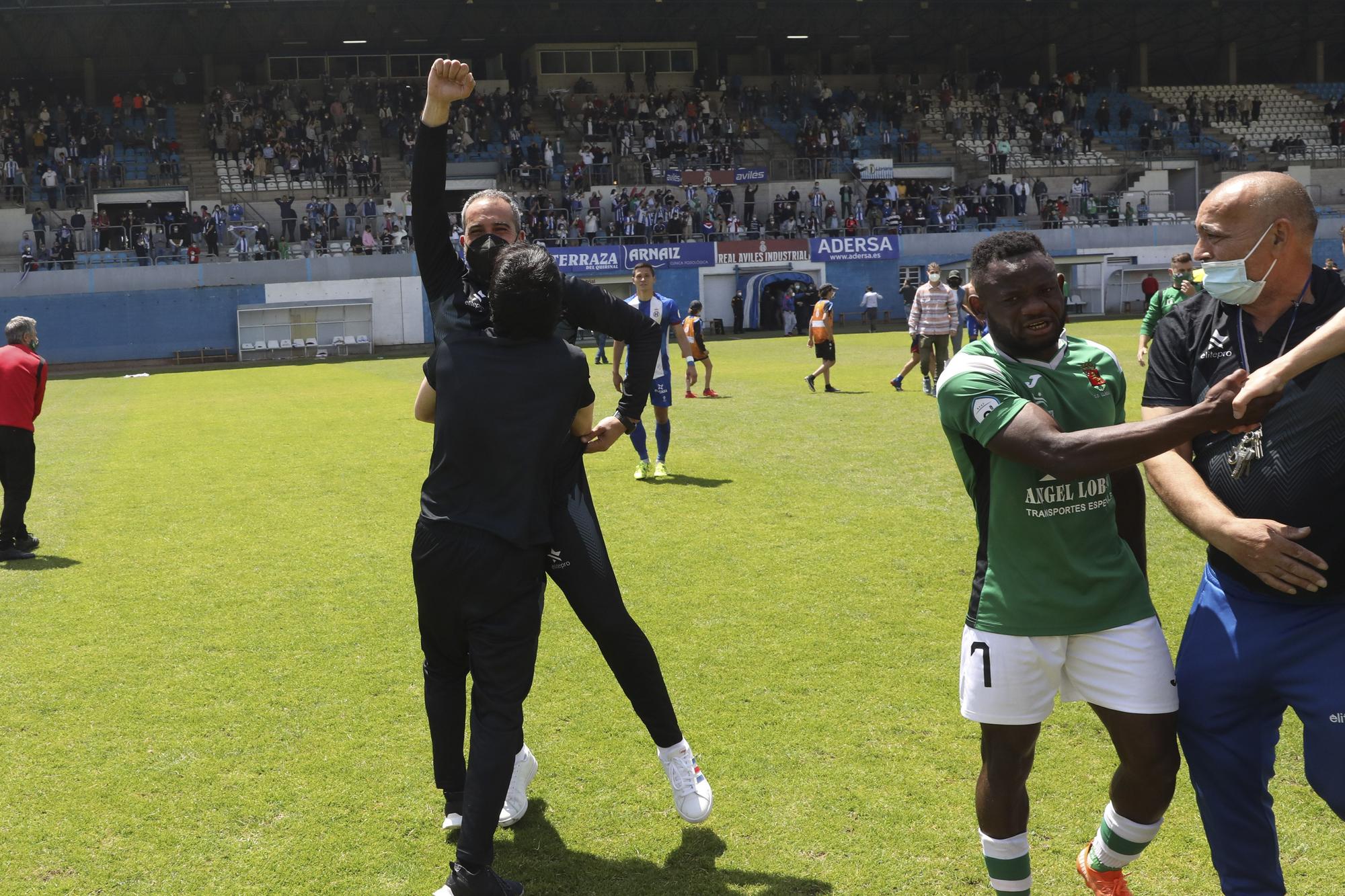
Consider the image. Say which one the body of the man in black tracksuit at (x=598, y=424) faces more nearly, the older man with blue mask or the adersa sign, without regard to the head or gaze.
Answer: the older man with blue mask

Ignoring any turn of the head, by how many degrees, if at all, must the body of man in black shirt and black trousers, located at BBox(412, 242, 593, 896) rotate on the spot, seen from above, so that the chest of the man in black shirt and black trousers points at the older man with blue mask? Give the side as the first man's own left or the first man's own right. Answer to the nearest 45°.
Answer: approximately 135° to the first man's own right

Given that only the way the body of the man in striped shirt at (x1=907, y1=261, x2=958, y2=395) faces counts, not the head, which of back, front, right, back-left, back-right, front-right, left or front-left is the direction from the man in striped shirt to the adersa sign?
back

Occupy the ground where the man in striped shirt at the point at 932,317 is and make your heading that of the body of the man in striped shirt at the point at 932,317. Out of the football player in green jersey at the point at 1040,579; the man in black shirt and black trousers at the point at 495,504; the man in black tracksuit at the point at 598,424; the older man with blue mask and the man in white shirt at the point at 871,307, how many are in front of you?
4

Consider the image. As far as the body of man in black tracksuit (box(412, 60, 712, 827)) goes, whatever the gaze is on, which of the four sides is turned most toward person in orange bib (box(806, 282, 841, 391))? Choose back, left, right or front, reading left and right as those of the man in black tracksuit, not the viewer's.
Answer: back

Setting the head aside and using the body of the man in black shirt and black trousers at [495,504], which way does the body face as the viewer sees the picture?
away from the camera

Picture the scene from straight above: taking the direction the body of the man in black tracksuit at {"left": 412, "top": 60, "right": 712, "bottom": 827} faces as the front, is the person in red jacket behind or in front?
behind

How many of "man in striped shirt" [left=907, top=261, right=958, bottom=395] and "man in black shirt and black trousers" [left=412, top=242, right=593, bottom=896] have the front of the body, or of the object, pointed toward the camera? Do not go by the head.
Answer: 1

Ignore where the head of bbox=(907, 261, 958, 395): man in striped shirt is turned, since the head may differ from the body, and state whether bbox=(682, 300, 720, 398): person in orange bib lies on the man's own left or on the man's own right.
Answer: on the man's own right
